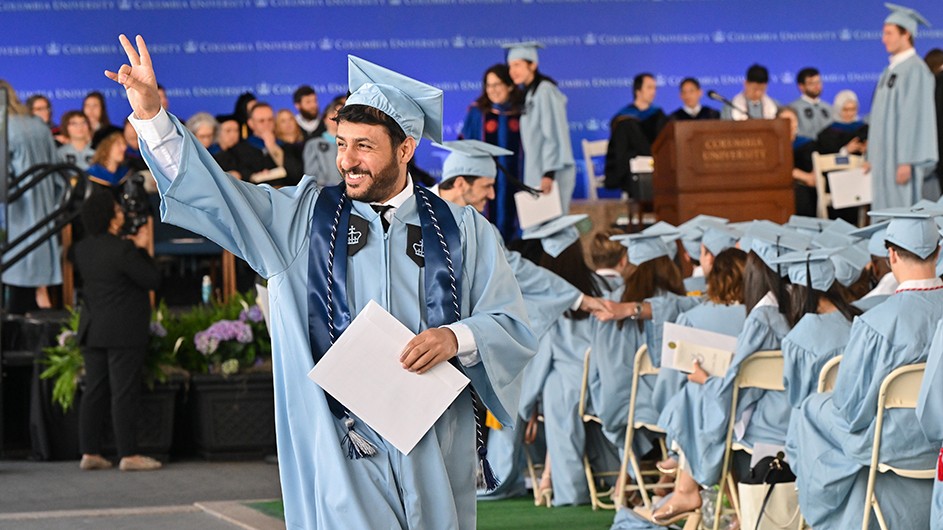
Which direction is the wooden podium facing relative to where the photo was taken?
toward the camera

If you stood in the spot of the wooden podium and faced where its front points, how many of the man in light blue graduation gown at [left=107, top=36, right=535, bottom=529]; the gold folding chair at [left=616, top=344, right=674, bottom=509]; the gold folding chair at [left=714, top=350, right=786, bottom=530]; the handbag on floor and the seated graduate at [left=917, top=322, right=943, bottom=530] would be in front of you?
5

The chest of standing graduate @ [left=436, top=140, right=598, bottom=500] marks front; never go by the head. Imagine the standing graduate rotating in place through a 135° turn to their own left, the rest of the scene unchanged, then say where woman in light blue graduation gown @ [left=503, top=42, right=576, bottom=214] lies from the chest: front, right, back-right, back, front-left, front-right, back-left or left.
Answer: front-right

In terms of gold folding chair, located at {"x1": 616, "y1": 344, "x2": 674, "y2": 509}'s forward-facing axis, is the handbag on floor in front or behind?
behind

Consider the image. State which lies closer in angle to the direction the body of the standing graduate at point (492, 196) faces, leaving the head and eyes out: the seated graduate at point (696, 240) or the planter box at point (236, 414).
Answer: the seated graduate

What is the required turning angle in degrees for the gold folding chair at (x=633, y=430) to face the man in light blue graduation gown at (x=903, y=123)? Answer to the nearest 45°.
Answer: approximately 90° to its right

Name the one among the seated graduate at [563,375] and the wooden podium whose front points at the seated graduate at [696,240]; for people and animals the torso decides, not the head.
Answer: the wooden podium

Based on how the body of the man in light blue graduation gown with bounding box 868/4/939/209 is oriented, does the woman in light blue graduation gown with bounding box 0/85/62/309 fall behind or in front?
in front
